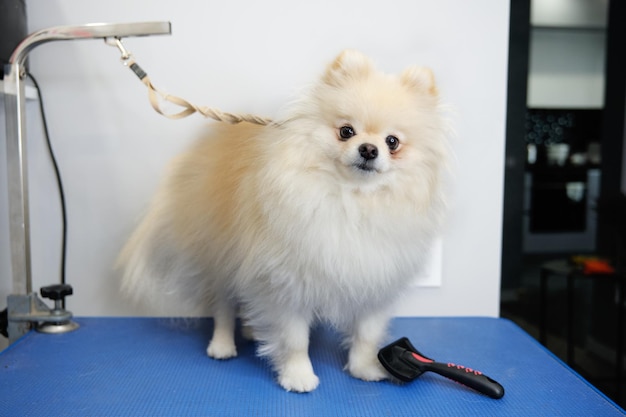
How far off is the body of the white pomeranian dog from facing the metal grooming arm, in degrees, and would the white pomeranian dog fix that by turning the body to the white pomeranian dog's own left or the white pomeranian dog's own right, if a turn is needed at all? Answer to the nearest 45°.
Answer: approximately 135° to the white pomeranian dog's own right

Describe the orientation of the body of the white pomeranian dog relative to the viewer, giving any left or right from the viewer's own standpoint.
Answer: facing the viewer and to the right of the viewer
